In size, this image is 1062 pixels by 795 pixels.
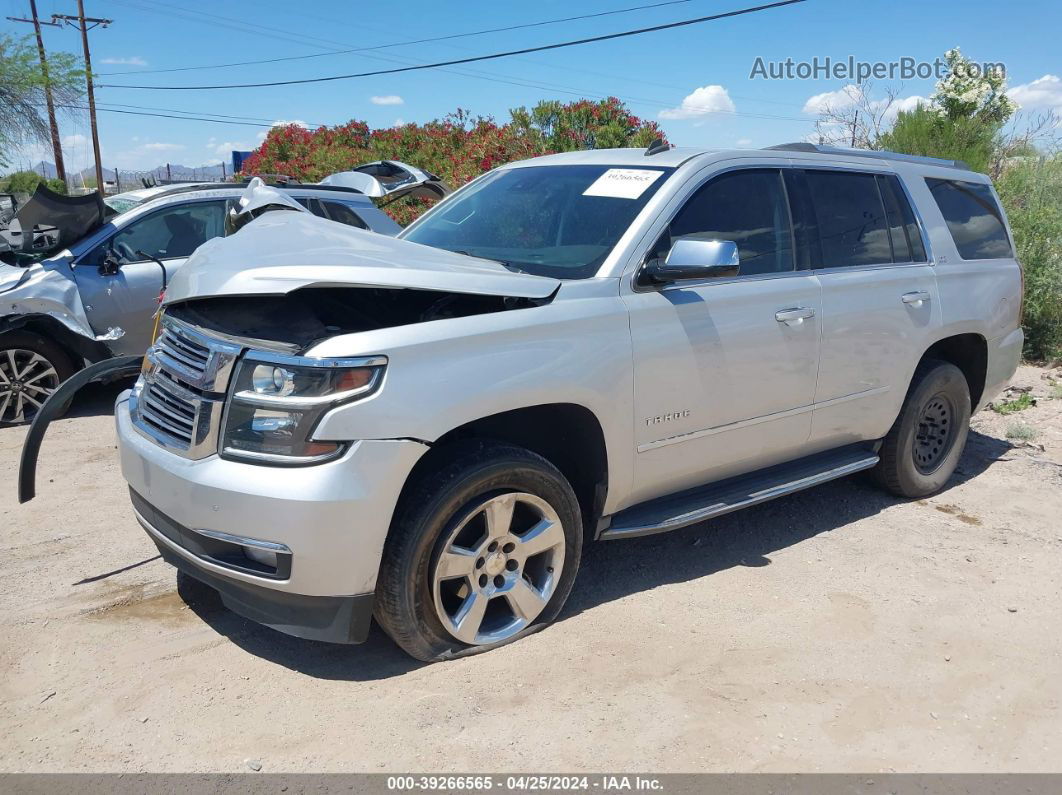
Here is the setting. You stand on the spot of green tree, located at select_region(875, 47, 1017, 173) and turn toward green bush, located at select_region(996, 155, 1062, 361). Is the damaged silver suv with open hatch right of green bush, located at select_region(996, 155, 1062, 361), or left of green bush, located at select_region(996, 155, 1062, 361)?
right

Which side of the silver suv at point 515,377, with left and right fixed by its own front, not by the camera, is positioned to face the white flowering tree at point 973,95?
back

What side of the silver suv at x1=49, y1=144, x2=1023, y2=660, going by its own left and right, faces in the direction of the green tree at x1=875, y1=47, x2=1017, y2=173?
back

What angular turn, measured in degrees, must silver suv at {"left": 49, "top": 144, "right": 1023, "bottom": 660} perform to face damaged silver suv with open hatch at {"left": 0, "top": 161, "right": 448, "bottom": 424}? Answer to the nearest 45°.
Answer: approximately 90° to its right

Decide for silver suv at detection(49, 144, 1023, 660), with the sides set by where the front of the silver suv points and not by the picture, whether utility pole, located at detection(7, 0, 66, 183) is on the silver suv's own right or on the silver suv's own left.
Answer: on the silver suv's own right

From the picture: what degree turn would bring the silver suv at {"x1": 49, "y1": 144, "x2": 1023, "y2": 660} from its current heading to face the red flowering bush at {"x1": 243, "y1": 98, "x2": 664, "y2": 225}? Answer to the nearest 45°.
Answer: approximately 135° to its right

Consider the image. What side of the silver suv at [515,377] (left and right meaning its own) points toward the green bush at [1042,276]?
back

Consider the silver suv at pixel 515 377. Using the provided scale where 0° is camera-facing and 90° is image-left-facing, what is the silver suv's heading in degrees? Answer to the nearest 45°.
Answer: approximately 45°

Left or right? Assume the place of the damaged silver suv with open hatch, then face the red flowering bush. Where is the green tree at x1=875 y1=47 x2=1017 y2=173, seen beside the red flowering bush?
right
